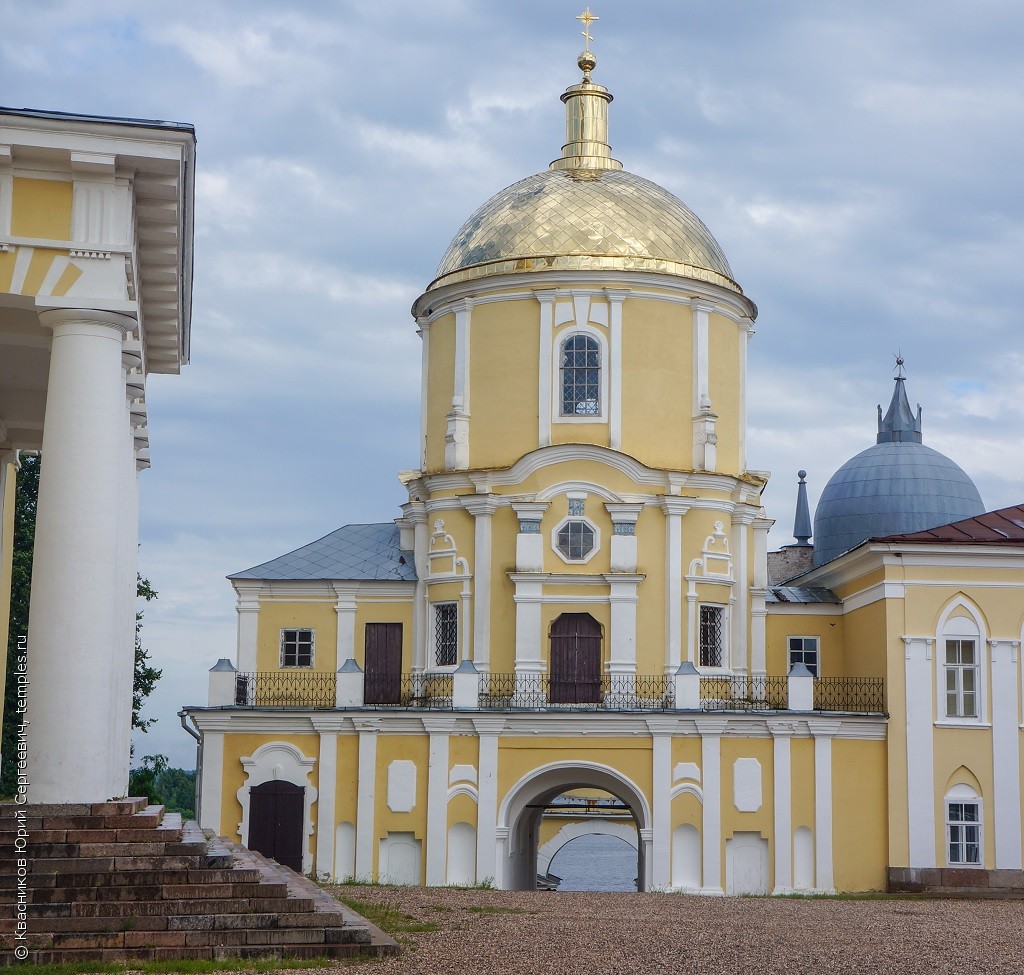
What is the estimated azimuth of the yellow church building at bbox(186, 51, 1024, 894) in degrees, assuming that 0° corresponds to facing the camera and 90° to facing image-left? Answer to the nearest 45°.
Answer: approximately 0°

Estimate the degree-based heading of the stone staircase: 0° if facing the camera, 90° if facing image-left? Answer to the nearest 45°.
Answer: approximately 0°
